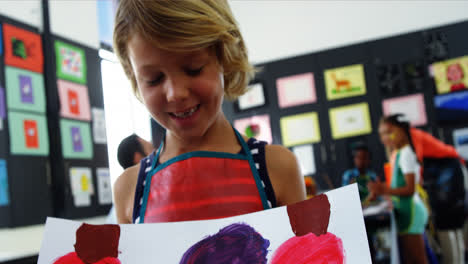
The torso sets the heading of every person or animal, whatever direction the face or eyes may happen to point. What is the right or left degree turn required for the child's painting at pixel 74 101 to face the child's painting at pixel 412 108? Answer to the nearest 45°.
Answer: approximately 45° to its left

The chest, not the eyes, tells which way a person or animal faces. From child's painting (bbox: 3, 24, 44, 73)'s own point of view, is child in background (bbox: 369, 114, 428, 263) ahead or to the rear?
ahead

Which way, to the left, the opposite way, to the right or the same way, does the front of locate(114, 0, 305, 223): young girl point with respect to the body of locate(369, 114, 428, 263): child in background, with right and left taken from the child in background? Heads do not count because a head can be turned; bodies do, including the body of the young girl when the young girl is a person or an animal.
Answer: to the left

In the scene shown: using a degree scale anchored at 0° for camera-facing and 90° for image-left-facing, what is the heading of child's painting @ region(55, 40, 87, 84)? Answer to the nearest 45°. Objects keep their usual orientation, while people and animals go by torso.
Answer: approximately 315°

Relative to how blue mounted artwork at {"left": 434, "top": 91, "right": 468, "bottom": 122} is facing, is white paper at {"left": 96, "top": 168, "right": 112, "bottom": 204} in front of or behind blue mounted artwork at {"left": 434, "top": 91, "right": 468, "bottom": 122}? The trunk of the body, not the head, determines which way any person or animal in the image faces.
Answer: in front

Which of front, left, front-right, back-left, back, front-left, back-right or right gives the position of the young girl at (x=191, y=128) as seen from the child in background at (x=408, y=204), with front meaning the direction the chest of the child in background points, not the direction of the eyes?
left

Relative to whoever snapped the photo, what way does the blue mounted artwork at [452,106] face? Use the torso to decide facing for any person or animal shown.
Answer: facing the viewer and to the left of the viewer

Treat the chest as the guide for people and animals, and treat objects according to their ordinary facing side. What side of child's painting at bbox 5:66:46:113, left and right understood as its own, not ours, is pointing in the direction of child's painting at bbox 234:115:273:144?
left

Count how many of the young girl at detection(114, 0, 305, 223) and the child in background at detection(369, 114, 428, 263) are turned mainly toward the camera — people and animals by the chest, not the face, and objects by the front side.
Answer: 1

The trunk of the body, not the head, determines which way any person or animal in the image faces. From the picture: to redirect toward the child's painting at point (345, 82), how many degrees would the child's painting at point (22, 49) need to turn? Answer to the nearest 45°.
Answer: approximately 45° to its left

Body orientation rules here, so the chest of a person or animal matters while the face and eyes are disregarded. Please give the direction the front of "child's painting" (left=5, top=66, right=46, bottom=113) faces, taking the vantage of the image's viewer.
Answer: facing the viewer and to the right of the viewer

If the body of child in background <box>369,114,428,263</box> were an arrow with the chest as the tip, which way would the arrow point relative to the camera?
to the viewer's left

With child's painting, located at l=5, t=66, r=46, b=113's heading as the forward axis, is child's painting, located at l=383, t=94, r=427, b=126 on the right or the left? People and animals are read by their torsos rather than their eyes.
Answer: on its left

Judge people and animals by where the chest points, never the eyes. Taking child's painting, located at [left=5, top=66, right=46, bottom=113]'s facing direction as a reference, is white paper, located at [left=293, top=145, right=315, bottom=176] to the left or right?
on its left

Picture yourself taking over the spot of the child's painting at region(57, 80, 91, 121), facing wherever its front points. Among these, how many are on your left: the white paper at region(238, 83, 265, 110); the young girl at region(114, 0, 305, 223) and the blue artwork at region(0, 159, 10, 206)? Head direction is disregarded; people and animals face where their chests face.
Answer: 1
